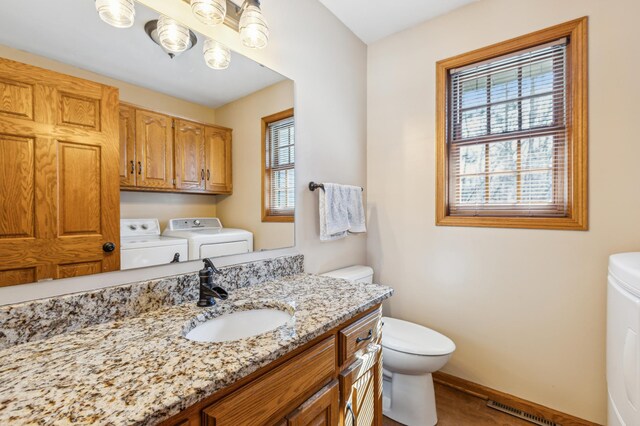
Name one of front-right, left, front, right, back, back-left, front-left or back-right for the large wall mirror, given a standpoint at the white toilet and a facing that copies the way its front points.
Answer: right

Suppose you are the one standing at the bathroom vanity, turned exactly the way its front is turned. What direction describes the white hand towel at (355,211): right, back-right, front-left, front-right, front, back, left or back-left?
left

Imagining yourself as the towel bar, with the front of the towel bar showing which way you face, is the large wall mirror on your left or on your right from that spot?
on your right

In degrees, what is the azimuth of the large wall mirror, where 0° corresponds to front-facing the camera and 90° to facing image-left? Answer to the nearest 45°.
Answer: approximately 315°

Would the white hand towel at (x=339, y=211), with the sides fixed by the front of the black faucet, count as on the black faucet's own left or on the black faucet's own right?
on the black faucet's own left

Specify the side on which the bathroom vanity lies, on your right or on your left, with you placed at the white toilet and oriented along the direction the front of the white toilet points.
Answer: on your right

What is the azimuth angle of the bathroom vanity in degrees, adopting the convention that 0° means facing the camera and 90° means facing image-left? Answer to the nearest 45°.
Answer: approximately 315°

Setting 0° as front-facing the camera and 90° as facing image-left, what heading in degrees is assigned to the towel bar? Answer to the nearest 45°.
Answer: approximately 315°
